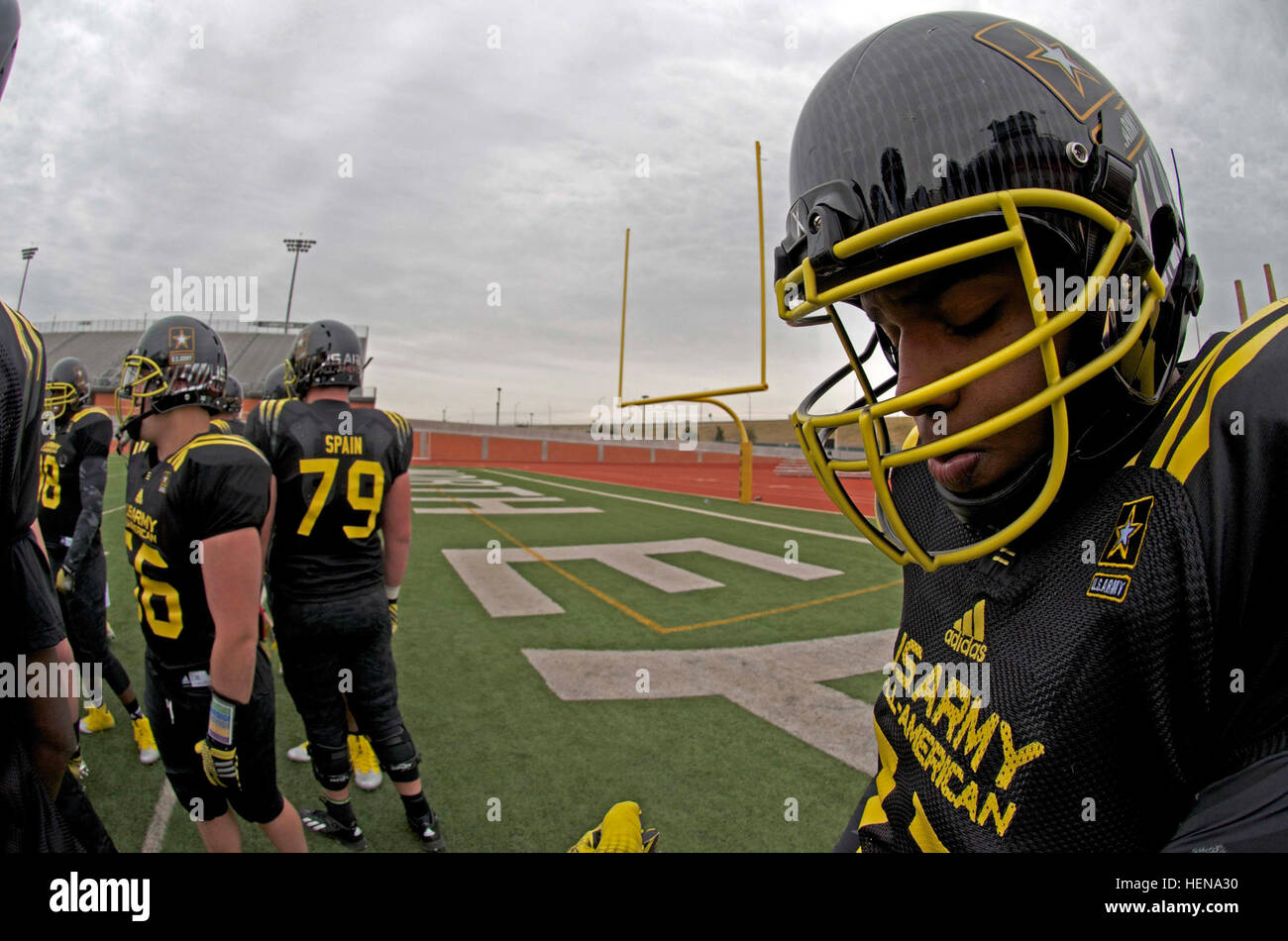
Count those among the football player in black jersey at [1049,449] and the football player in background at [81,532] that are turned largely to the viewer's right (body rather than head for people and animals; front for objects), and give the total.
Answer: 0

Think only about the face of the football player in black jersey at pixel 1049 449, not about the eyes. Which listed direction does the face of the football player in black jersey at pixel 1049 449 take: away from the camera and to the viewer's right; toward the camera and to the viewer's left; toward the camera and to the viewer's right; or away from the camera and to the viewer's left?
toward the camera and to the viewer's left

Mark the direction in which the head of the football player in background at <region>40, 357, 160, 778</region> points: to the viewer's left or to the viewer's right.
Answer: to the viewer's left

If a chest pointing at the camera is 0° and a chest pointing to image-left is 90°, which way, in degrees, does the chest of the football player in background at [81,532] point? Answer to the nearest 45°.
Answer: approximately 45°

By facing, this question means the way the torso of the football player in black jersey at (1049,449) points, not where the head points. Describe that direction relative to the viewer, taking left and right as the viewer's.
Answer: facing the viewer and to the left of the viewer
